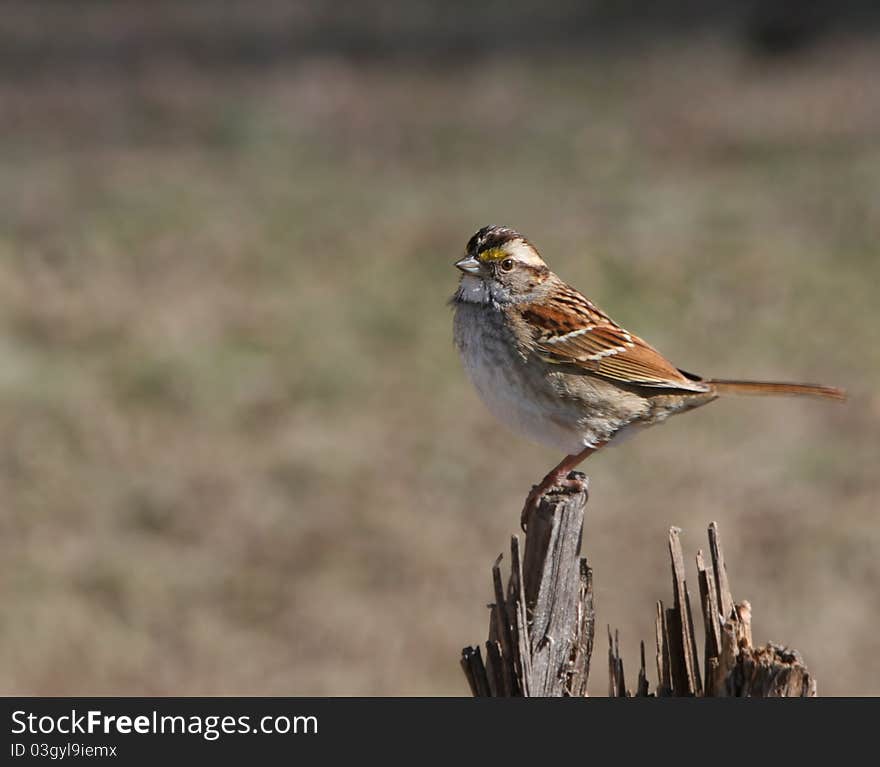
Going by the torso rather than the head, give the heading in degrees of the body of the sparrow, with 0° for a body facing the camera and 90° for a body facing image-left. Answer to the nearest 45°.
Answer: approximately 90°
